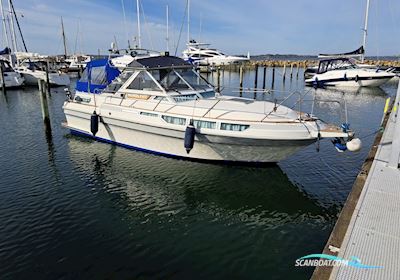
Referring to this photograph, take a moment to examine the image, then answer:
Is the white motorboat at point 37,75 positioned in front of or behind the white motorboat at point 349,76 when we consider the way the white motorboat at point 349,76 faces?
behind

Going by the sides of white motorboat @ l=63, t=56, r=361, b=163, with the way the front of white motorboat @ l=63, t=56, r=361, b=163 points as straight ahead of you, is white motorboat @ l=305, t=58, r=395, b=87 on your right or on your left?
on your left

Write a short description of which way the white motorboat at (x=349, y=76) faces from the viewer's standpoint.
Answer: facing to the right of the viewer

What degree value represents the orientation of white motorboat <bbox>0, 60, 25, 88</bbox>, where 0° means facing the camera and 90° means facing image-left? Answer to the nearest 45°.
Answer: approximately 315°

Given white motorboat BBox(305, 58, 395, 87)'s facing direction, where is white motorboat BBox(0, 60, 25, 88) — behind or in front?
behind

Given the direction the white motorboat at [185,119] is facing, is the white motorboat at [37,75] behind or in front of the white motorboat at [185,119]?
behind

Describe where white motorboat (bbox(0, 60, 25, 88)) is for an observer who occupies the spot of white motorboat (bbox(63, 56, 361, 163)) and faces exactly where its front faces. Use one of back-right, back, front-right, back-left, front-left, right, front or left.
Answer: back
